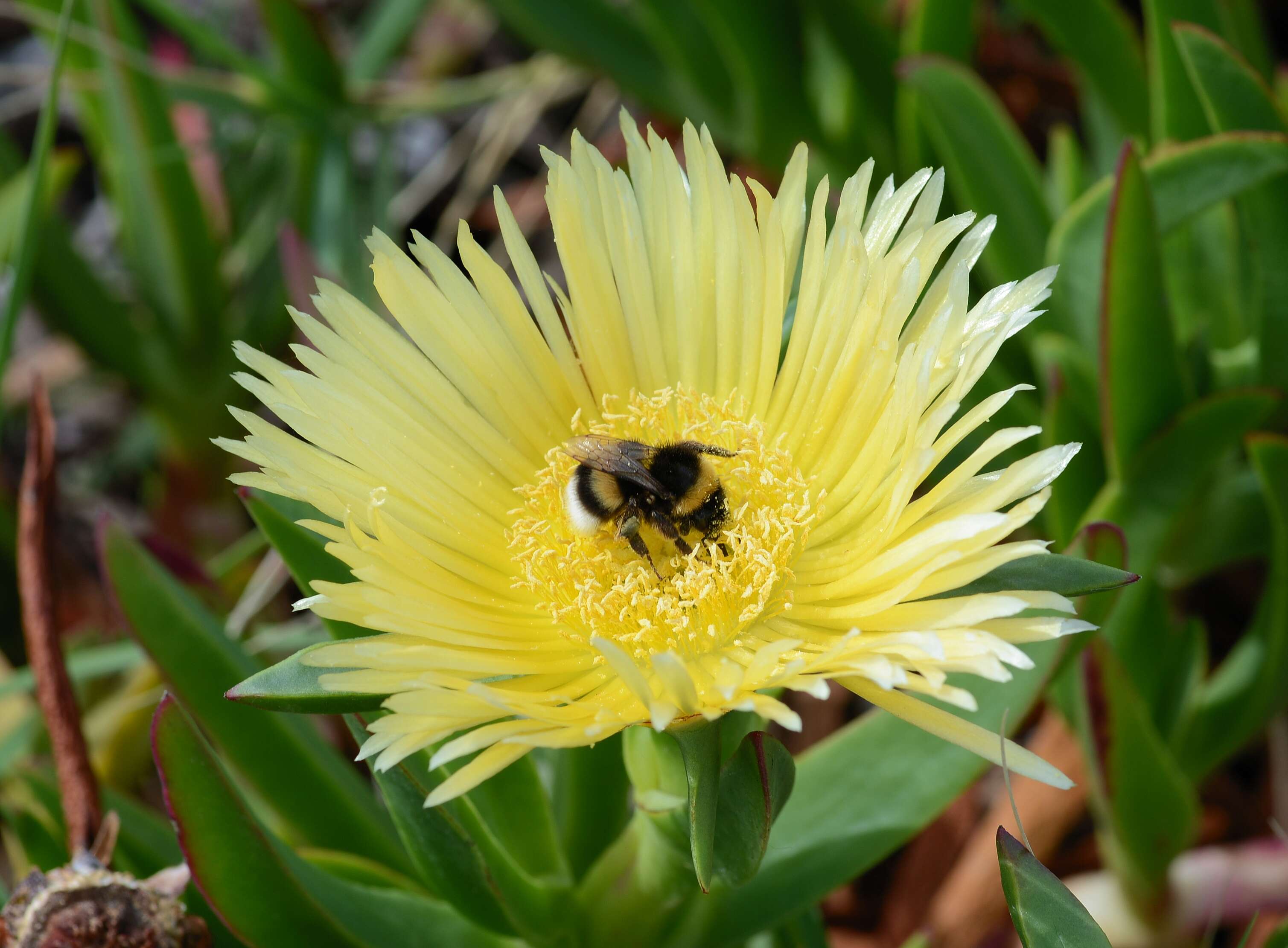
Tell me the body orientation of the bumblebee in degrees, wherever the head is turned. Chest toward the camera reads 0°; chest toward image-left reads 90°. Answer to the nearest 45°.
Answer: approximately 270°

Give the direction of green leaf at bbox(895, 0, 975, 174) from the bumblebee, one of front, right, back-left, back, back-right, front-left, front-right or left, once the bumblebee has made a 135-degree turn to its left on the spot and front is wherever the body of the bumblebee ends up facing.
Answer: right

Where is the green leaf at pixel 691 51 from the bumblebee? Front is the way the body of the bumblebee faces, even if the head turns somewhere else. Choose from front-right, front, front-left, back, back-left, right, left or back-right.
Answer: front-left
